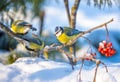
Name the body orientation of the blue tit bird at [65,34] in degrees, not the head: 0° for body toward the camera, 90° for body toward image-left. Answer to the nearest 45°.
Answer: approximately 90°
